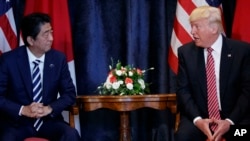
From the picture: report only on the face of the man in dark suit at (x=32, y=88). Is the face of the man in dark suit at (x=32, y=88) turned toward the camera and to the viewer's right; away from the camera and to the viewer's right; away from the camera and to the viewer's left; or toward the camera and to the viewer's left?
toward the camera and to the viewer's right

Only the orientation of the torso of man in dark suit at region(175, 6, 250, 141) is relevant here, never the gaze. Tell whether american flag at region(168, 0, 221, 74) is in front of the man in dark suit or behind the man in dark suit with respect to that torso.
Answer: behind

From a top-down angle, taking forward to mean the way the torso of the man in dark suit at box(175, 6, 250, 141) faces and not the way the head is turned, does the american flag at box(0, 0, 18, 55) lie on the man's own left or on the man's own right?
on the man's own right

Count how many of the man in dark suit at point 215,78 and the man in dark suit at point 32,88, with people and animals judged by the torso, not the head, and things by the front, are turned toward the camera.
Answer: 2

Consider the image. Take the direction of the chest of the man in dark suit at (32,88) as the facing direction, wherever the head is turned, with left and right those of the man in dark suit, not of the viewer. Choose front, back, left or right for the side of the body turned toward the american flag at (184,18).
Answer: left

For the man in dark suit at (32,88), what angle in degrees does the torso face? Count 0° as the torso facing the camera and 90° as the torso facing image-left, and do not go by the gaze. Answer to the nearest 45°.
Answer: approximately 0°

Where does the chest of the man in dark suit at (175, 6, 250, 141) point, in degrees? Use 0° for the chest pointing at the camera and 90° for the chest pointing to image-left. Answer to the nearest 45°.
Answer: approximately 0°

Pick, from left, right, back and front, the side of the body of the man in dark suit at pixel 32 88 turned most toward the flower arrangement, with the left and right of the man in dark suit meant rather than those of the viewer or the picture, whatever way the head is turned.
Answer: left
